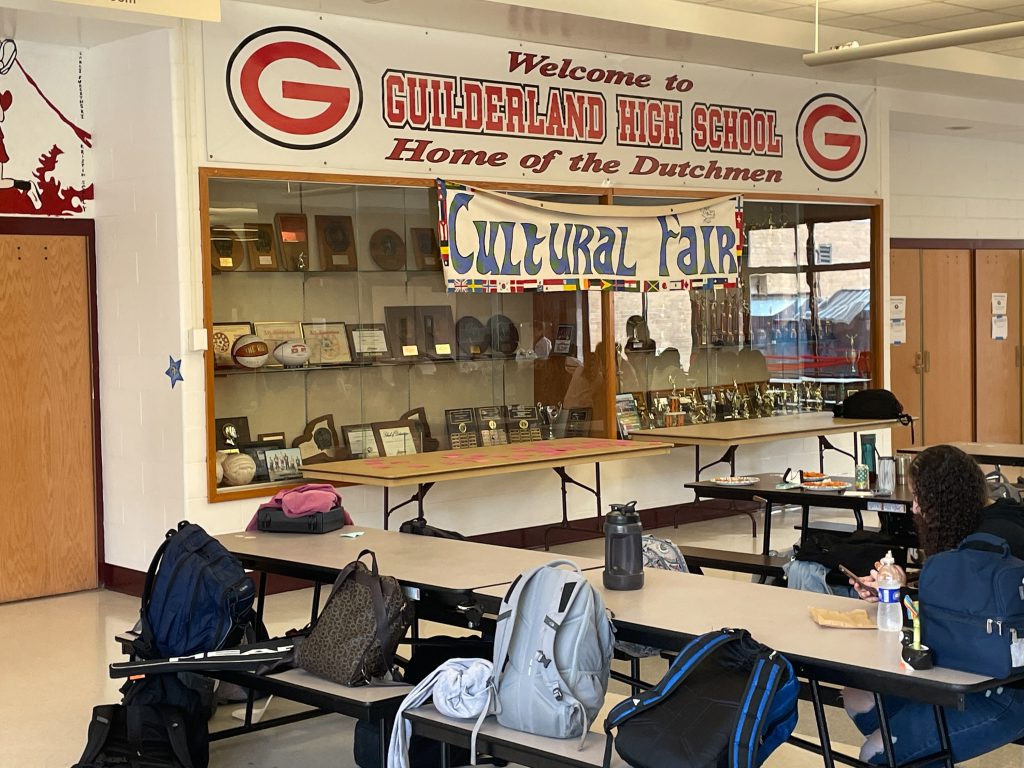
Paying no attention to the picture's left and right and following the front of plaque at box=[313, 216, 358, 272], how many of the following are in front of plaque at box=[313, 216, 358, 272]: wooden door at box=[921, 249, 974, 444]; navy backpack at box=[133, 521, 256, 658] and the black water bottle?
2

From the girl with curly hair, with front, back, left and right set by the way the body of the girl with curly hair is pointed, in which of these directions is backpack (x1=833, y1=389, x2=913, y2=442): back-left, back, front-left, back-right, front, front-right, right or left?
right

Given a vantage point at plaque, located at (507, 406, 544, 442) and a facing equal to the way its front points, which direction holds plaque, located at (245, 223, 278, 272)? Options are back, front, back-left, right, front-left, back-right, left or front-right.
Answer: front-right

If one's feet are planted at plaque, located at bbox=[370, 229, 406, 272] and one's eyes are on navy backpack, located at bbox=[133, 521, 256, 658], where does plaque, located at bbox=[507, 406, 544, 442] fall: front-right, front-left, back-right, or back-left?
back-left

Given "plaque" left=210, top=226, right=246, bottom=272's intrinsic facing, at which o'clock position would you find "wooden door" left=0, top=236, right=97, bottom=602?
The wooden door is roughly at 4 o'clock from the plaque.

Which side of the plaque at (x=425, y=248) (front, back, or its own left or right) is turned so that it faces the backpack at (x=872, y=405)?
left

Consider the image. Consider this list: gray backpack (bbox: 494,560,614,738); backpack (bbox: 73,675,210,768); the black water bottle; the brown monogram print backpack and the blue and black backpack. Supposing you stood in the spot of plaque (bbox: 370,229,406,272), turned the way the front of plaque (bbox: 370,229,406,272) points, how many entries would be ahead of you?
5

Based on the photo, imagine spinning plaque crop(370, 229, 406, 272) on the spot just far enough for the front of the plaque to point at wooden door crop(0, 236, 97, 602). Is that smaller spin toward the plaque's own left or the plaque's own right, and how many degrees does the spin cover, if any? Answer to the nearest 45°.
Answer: approximately 90° to the plaque's own right

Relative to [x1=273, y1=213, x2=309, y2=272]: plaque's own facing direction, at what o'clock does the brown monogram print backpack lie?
The brown monogram print backpack is roughly at 12 o'clock from the plaque.

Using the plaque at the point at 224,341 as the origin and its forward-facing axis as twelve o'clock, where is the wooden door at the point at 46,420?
The wooden door is roughly at 4 o'clock from the plaque.
